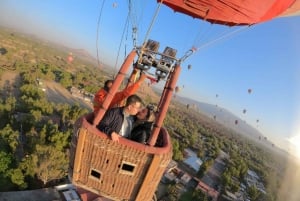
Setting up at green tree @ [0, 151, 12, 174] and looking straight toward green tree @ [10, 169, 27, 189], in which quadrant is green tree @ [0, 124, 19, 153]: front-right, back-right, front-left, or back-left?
back-left

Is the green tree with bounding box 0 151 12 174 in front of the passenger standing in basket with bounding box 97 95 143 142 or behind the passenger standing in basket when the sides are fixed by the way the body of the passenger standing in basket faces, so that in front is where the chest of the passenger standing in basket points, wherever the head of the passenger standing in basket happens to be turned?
behind

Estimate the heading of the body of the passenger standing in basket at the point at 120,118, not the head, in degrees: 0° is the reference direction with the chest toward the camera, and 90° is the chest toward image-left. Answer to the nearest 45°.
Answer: approximately 315°

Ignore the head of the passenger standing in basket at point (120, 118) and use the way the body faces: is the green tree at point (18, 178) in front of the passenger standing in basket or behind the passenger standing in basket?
behind

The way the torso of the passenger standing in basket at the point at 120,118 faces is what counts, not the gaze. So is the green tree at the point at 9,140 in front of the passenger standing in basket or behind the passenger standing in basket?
behind
